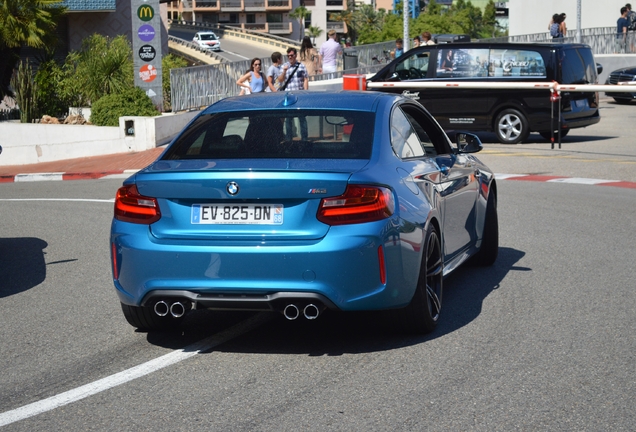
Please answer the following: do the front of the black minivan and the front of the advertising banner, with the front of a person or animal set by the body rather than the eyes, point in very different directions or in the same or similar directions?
very different directions

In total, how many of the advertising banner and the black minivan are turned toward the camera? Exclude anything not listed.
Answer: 1

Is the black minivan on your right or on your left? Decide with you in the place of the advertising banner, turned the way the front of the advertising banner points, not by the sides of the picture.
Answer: on your left

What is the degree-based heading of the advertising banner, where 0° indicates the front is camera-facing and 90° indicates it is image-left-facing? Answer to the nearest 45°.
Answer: approximately 0°
